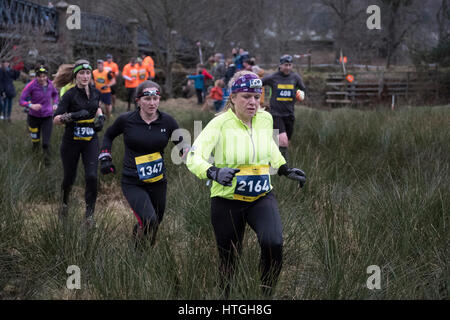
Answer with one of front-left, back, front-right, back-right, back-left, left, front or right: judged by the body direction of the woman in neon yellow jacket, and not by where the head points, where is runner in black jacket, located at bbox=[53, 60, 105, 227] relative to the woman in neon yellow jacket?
back

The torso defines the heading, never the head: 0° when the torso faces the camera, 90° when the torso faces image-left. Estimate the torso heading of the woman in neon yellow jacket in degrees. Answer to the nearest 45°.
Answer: approximately 315°

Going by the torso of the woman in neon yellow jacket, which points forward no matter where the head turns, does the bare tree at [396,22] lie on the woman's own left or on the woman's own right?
on the woman's own left

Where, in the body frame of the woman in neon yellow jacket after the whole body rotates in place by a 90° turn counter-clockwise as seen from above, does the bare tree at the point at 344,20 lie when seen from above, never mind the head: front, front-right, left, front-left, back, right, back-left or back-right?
front-left

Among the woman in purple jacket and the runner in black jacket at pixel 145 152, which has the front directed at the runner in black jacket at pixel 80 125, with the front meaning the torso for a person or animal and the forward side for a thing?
the woman in purple jacket

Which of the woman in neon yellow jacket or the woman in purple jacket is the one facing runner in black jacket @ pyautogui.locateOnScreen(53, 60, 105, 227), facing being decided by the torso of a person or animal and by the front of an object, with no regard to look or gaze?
the woman in purple jacket

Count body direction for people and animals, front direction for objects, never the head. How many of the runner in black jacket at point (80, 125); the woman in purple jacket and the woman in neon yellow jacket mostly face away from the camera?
0

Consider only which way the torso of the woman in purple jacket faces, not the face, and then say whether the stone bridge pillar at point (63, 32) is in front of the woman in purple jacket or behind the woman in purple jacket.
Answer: behind

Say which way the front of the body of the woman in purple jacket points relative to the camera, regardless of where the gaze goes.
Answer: toward the camera

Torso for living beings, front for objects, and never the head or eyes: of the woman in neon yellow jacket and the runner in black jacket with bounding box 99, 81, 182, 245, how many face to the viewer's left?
0

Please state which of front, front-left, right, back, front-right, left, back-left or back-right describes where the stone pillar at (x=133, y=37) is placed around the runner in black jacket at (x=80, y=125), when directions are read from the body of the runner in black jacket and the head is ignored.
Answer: back-left

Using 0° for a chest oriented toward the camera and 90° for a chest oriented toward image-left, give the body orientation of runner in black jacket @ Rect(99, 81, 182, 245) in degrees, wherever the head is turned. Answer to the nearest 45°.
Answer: approximately 315°

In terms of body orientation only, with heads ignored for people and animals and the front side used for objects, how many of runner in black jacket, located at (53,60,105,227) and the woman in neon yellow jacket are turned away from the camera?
0
